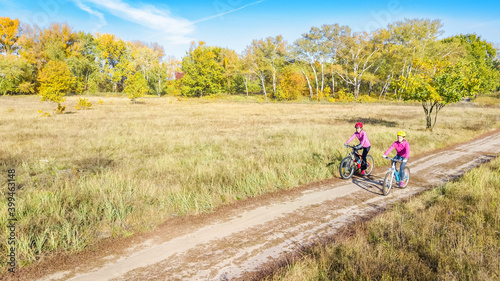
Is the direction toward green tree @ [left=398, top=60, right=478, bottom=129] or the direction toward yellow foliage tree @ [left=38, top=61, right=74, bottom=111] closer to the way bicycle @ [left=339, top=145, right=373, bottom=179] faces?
the yellow foliage tree

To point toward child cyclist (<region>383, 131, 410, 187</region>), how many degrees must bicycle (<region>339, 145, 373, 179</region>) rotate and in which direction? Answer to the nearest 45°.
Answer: approximately 90° to its left

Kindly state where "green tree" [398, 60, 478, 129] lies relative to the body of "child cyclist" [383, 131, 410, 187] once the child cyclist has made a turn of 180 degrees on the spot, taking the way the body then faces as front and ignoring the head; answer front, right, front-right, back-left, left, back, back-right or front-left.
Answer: front-left

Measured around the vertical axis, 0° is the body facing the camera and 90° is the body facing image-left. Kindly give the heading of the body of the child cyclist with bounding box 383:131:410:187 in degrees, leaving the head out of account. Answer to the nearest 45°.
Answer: approximately 45°

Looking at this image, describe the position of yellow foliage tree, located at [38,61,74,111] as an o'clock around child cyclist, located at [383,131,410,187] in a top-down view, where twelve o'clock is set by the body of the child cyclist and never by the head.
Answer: The yellow foliage tree is roughly at 2 o'clock from the child cyclist.
